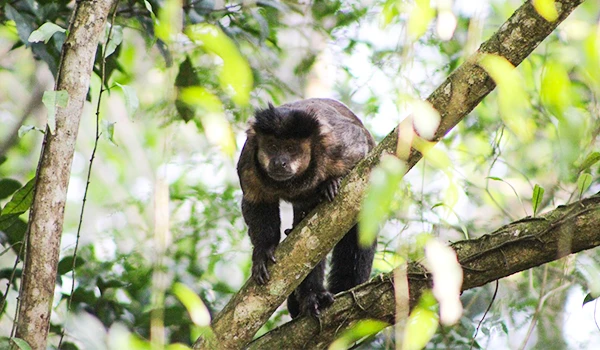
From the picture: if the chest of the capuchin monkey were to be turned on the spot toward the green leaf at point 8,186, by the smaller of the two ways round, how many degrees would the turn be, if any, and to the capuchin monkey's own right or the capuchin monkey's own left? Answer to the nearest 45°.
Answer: approximately 45° to the capuchin monkey's own right

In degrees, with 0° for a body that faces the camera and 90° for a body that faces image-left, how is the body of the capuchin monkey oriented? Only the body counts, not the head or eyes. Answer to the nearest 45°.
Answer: approximately 45°

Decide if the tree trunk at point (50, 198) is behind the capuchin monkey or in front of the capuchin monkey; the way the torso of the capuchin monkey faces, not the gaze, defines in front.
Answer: in front

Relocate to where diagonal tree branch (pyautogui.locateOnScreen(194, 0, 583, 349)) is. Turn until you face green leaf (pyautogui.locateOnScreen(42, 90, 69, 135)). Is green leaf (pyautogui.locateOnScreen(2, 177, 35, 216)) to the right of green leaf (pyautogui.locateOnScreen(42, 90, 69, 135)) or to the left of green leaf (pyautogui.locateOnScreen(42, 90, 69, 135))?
right

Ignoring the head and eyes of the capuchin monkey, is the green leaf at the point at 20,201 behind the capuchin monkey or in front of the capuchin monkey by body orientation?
in front
